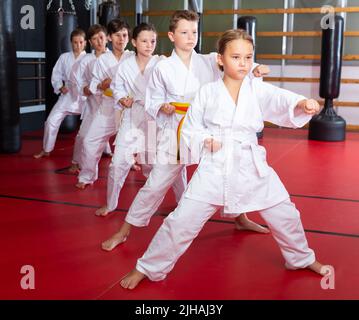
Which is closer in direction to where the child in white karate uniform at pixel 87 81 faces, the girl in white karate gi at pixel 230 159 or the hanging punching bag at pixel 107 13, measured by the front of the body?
the girl in white karate gi
